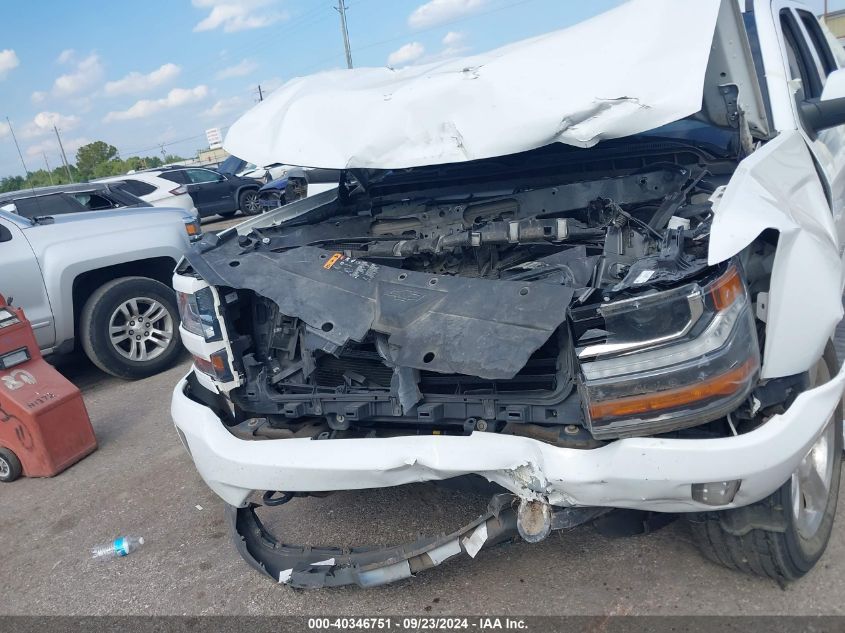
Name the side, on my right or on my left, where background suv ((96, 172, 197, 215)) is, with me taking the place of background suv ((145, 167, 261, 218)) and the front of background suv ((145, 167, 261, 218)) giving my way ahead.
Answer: on my right

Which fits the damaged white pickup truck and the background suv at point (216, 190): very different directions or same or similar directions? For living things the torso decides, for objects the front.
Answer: very different directions

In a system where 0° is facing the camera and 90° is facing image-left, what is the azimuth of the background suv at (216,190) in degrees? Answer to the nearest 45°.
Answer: approximately 270°

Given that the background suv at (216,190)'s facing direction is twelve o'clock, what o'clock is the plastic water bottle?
The plastic water bottle is roughly at 3 o'clock from the background suv.

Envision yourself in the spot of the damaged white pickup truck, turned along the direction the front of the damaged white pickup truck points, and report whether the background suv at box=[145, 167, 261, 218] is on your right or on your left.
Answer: on your right

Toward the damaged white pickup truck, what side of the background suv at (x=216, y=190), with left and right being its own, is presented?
right

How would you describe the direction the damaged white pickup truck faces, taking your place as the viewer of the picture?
facing the viewer and to the left of the viewer

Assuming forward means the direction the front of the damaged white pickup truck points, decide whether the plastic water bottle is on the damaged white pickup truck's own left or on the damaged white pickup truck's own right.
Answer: on the damaged white pickup truck's own right

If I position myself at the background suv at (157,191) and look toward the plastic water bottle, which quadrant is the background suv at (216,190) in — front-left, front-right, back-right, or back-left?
back-left

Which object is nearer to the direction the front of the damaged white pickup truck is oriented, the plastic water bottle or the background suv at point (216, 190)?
the plastic water bottle
